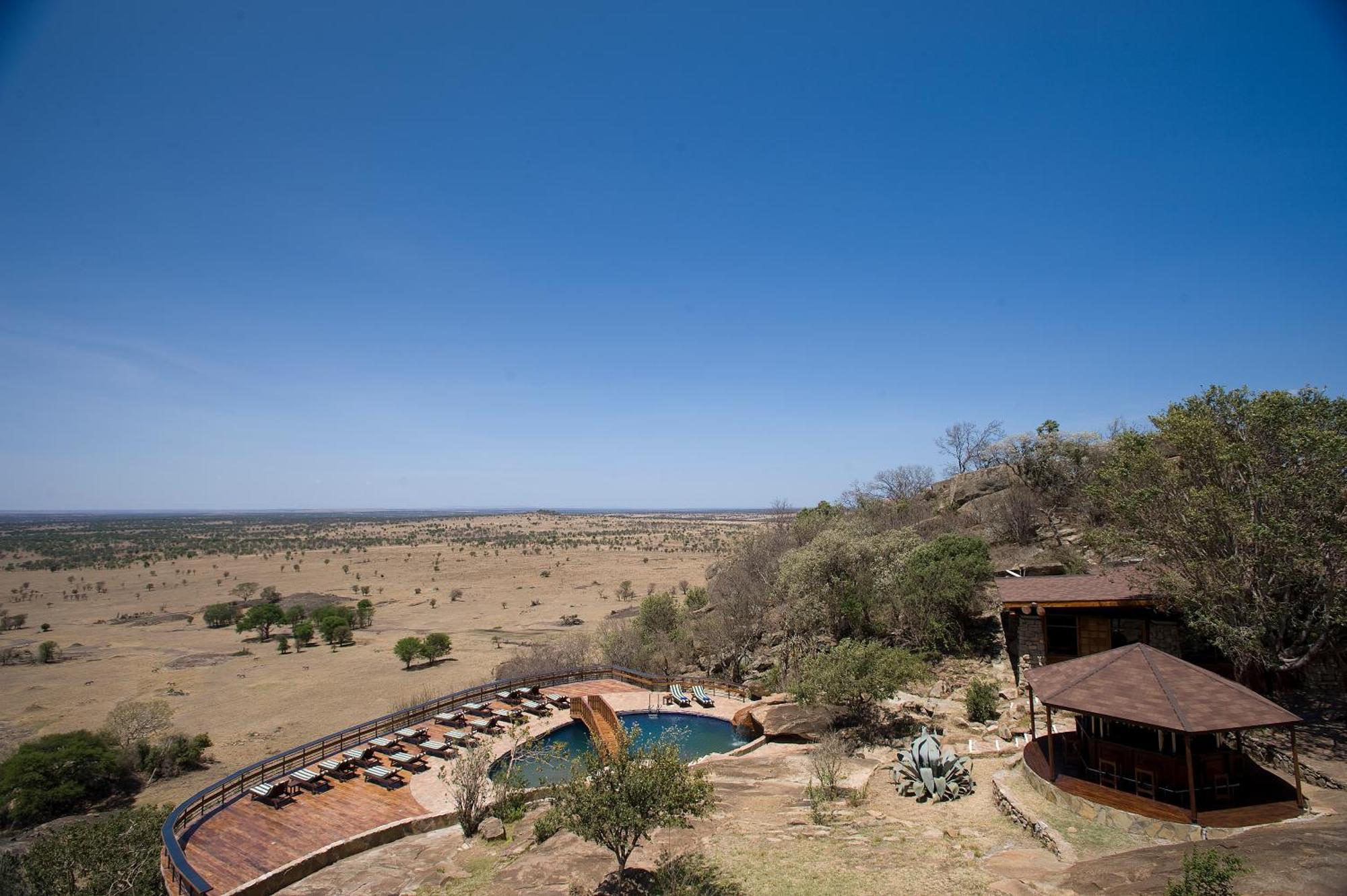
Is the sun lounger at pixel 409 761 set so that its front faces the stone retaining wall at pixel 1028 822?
yes

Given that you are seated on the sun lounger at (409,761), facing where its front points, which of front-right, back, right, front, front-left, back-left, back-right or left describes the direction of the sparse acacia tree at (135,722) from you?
back

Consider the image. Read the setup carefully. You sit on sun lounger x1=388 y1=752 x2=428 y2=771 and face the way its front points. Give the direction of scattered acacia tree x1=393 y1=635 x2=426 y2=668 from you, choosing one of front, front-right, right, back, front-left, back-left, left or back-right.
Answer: back-left
